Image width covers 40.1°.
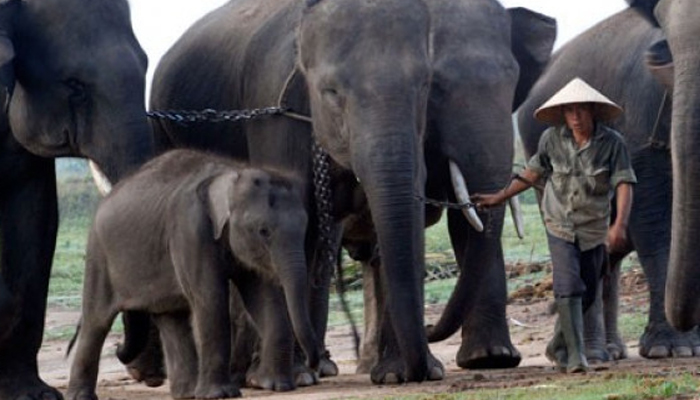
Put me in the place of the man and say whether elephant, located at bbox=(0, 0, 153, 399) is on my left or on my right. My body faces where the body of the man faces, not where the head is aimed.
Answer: on my right

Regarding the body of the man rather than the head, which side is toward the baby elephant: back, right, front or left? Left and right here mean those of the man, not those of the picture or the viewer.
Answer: right

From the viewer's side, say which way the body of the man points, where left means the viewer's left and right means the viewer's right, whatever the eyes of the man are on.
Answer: facing the viewer

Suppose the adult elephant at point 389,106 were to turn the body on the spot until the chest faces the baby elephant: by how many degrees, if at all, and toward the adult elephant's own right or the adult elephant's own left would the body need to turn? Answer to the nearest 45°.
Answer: approximately 90° to the adult elephant's own right

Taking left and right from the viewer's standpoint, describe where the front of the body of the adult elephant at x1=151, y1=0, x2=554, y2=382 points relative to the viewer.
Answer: facing the viewer and to the right of the viewer

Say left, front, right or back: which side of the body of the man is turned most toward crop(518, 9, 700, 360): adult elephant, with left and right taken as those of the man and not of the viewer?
back
